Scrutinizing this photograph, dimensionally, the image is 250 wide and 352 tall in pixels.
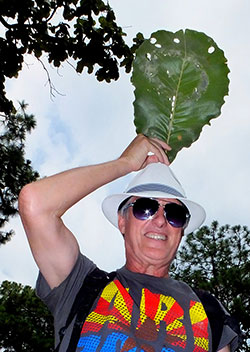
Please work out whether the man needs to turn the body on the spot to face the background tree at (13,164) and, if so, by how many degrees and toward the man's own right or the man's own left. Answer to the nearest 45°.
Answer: approximately 180°

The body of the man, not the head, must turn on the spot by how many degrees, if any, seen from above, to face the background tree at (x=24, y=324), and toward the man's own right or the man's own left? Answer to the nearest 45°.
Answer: approximately 180°

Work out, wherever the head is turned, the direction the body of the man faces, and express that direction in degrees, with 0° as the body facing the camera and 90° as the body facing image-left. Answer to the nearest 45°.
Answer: approximately 0°

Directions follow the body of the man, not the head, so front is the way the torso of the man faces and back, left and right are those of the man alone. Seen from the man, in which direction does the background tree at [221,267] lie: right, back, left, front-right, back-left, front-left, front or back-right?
back
